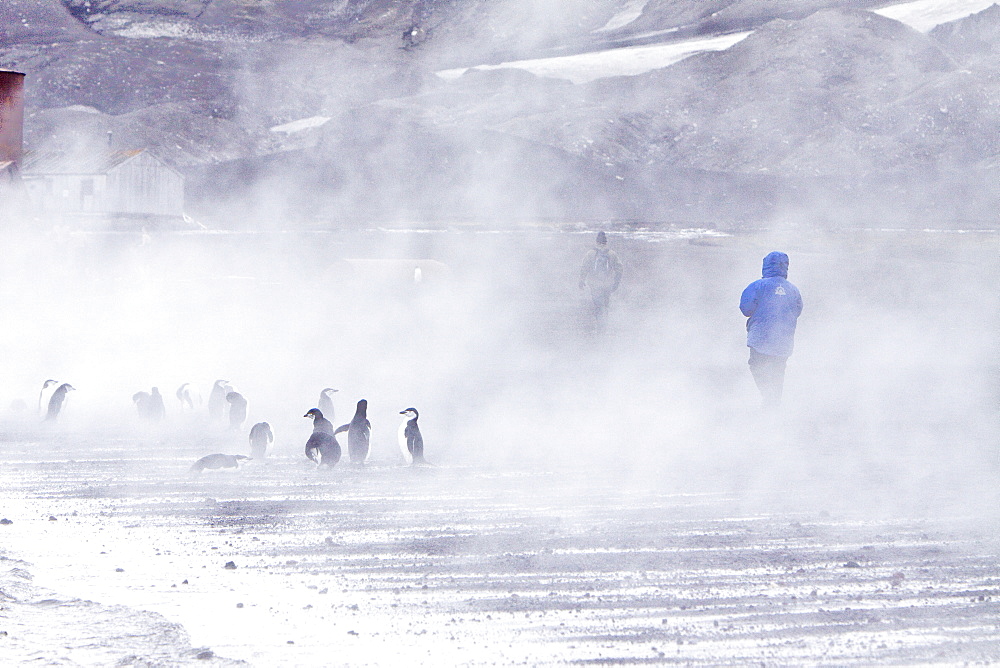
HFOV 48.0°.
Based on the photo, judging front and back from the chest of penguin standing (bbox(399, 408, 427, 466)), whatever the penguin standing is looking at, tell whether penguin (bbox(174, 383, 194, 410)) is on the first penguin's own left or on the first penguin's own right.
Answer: on the first penguin's own right

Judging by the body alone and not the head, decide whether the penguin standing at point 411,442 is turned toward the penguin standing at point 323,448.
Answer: yes

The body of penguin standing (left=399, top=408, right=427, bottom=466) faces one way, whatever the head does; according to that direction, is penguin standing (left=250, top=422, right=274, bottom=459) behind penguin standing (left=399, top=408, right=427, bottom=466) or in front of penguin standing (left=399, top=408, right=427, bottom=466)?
in front

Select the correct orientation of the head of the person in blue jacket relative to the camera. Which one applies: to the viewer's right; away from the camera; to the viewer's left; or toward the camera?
away from the camera

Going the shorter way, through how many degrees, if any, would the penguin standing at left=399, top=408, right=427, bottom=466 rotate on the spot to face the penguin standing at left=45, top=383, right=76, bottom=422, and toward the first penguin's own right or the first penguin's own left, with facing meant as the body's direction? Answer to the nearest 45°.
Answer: approximately 45° to the first penguin's own right

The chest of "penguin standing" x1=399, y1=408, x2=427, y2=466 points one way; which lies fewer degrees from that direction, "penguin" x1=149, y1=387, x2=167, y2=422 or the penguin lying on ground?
the penguin lying on ground

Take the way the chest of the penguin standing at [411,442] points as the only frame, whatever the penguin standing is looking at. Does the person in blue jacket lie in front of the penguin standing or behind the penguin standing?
behind

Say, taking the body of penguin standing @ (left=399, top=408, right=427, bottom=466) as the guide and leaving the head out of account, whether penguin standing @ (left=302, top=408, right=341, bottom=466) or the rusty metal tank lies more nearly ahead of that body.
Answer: the penguin standing

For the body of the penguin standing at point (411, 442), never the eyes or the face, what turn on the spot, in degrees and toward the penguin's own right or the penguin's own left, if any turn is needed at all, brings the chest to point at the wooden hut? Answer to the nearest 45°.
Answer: approximately 90° to the penguin's own right

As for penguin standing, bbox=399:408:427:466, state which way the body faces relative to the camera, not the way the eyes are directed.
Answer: to the viewer's left

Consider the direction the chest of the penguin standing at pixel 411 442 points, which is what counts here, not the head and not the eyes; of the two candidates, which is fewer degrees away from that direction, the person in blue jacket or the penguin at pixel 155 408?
the penguin
